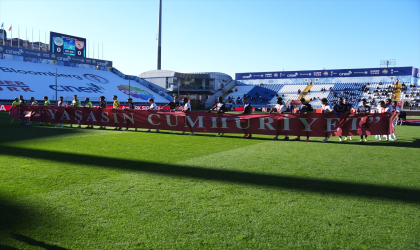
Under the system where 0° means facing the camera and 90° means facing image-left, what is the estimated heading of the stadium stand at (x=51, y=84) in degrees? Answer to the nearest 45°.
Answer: approximately 315°

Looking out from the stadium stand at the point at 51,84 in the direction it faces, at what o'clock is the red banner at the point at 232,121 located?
The red banner is roughly at 1 o'clock from the stadium stand.
